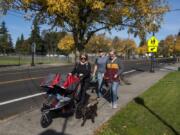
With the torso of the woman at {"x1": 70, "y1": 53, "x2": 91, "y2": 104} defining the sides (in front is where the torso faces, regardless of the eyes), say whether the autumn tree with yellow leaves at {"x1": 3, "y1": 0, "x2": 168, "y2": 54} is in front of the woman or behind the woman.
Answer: behind

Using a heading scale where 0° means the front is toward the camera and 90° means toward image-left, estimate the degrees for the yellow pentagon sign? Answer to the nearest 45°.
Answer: approximately 0°

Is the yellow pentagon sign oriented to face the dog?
yes

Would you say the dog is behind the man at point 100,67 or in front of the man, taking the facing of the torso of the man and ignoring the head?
in front

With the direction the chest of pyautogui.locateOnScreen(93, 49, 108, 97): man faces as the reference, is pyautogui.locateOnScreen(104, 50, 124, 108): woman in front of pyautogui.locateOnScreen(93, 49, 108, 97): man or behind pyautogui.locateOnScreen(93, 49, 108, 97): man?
in front

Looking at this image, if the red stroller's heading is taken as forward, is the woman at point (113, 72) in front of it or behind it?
behind

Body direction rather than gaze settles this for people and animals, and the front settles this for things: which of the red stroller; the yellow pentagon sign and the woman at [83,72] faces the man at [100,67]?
the yellow pentagon sign

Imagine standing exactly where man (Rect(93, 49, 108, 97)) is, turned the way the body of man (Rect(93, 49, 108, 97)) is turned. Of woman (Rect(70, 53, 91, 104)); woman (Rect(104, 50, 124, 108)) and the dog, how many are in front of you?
3

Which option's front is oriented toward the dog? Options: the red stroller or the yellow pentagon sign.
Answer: the yellow pentagon sign

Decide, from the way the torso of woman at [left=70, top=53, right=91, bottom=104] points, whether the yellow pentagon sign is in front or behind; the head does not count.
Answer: behind

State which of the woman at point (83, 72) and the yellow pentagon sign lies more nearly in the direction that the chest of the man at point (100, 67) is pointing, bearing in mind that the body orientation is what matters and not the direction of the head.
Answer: the woman
